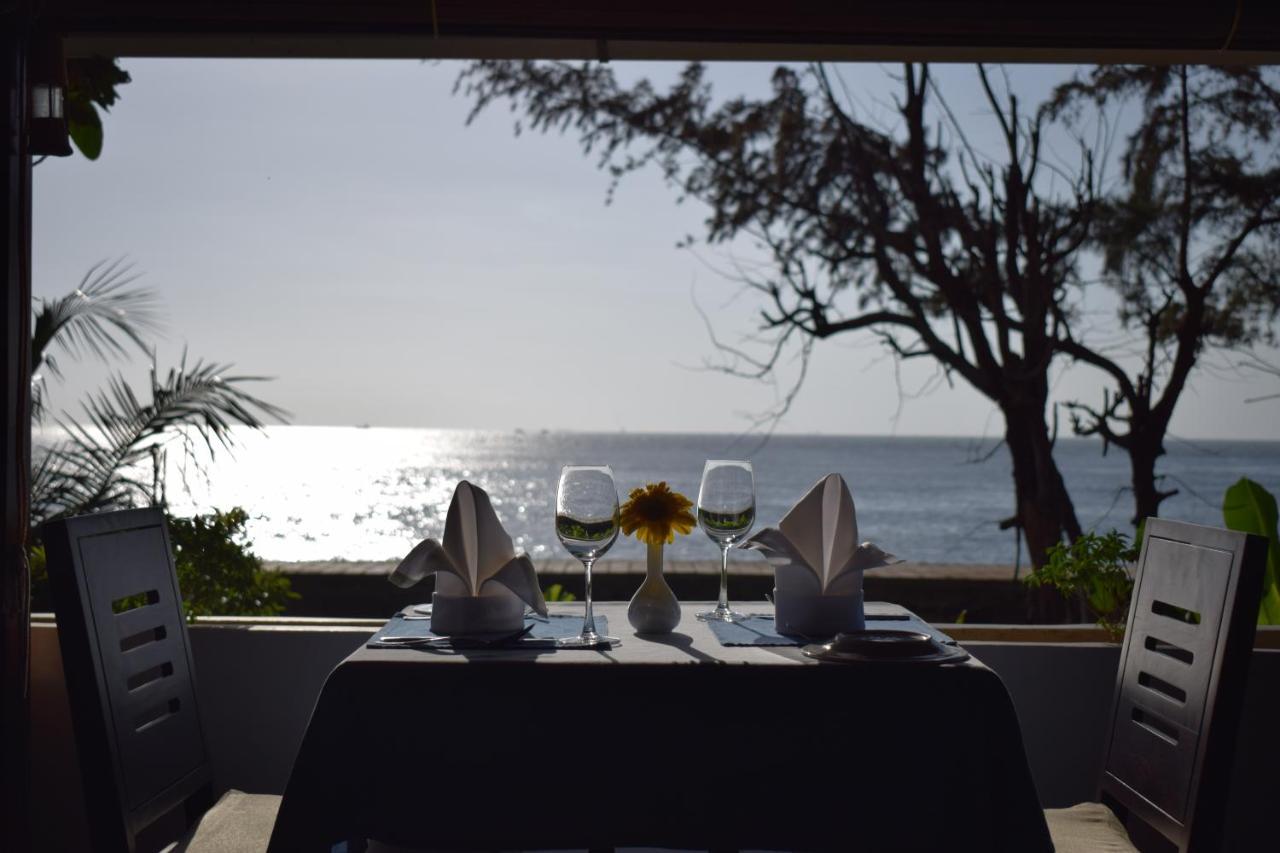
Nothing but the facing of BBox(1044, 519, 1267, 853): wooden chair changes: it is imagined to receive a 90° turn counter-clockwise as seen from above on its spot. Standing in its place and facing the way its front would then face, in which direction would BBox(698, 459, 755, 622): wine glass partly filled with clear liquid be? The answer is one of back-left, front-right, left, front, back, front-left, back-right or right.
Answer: back-right

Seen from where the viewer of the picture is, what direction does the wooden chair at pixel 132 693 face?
facing the viewer and to the right of the viewer

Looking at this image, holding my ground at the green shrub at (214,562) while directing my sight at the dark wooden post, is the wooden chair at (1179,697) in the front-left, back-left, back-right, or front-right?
front-left

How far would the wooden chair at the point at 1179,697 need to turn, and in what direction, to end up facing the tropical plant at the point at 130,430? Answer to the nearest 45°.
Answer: approximately 45° to its right

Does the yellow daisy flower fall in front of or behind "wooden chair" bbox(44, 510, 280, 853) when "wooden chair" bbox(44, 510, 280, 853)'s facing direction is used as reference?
in front

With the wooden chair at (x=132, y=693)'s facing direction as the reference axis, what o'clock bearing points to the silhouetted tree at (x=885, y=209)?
The silhouetted tree is roughly at 9 o'clock from the wooden chair.

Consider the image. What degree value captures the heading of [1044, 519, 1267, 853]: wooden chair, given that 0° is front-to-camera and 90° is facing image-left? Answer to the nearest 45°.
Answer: approximately 45°

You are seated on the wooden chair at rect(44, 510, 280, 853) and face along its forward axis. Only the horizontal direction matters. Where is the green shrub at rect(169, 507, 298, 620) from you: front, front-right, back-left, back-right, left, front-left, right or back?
back-left

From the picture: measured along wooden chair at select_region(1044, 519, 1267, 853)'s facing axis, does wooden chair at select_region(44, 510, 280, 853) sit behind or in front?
in front

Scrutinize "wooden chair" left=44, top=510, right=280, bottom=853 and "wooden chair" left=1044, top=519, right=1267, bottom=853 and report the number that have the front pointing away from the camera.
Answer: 0

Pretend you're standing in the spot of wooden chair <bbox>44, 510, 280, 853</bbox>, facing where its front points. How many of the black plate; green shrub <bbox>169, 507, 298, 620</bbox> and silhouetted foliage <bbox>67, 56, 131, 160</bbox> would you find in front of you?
1

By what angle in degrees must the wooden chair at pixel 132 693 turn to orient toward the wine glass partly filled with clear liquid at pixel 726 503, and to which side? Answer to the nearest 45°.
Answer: approximately 45° to its left

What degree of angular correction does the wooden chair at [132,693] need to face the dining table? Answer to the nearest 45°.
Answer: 0° — it already faces it

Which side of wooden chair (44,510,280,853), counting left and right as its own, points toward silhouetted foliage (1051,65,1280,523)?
left

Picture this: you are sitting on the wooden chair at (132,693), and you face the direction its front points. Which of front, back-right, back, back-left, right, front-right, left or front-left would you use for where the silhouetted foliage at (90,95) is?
back-left
